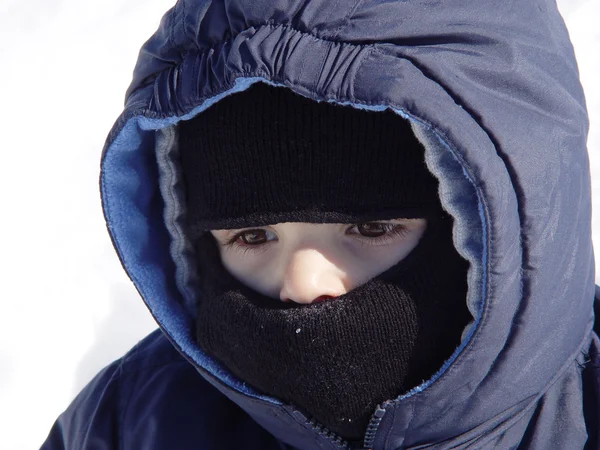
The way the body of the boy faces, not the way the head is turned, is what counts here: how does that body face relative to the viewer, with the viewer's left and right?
facing the viewer
